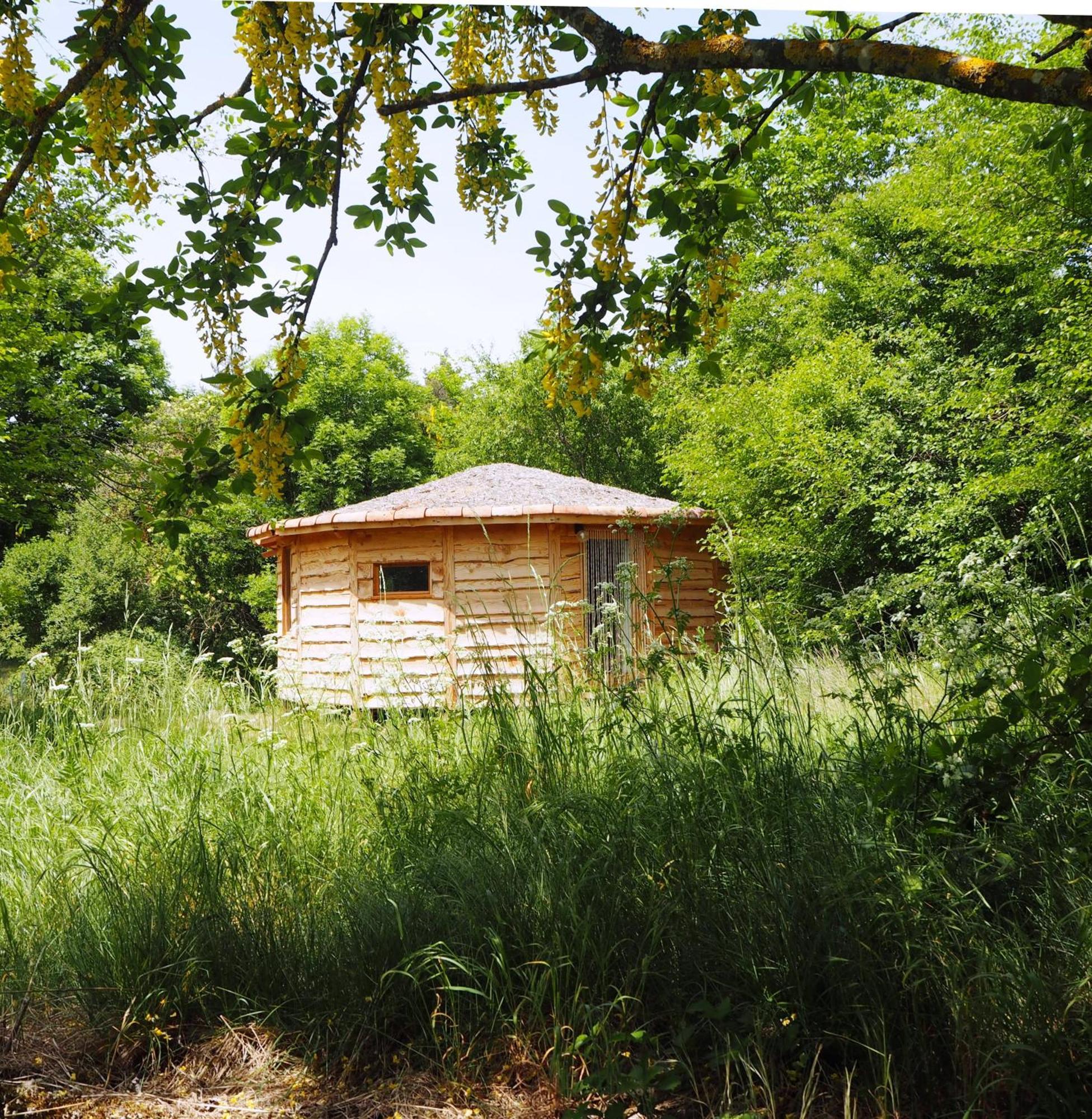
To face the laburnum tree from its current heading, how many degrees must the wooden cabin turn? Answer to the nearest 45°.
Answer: approximately 45° to its right

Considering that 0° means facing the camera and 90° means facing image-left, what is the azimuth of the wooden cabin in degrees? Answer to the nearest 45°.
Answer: approximately 315°
